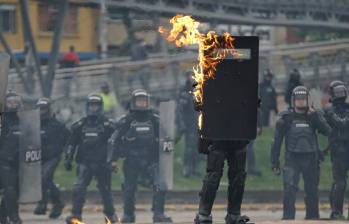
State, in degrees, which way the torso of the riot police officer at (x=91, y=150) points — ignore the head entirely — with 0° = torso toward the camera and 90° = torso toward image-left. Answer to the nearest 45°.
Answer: approximately 0°

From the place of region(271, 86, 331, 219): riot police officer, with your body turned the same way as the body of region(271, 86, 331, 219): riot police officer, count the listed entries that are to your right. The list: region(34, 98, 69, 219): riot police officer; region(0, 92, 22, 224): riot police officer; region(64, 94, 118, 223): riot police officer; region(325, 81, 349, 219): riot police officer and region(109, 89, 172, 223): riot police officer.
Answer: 4

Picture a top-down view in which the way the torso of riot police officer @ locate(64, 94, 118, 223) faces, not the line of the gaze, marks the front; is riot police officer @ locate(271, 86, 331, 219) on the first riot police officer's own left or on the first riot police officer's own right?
on the first riot police officer's own left

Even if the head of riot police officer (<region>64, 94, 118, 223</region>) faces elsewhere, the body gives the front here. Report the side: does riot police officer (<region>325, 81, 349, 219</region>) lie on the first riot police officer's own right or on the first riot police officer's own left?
on the first riot police officer's own left

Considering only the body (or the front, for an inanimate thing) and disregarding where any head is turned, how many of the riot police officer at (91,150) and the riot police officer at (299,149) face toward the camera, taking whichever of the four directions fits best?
2

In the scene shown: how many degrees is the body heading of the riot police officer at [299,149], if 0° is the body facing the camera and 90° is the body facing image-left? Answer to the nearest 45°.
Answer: approximately 0°

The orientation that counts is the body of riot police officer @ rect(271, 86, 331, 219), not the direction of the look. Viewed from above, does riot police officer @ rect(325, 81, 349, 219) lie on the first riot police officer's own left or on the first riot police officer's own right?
on the first riot police officer's own left

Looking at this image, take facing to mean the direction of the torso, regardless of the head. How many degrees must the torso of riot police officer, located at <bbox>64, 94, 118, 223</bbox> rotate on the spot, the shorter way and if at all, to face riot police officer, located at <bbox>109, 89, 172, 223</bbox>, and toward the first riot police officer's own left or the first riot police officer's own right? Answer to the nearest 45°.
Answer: approximately 90° to the first riot police officer's own left

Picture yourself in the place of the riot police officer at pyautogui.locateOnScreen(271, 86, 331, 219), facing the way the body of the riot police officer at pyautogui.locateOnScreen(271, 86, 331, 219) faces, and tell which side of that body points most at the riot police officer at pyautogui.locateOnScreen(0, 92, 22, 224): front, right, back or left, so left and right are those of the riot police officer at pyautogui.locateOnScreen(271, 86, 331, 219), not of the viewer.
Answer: right
